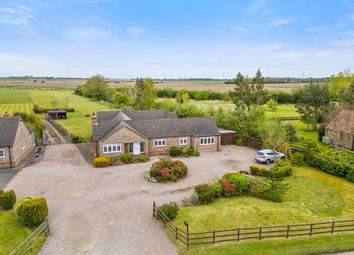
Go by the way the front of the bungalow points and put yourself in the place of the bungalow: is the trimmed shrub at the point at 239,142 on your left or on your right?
on your left

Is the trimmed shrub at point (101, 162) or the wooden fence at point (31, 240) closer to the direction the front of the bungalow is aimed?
the wooden fence

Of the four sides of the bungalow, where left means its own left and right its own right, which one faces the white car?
left

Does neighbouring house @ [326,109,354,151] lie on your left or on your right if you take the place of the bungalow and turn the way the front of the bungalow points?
on your left

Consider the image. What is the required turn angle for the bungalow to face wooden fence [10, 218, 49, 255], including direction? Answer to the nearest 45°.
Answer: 0° — it already faces it

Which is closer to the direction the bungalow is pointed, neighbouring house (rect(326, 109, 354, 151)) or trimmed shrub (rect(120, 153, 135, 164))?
the trimmed shrub

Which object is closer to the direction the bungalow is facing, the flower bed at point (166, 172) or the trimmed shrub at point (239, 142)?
the flower bed

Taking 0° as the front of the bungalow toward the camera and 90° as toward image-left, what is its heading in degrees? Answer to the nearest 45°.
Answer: approximately 0°

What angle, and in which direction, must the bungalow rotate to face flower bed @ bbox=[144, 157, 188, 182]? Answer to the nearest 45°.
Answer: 0° — it already faces it

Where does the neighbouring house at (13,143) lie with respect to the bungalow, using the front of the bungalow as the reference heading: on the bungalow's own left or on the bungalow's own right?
on the bungalow's own right
